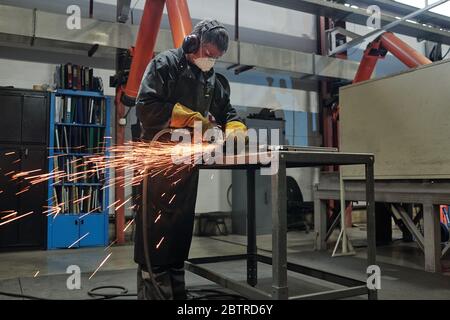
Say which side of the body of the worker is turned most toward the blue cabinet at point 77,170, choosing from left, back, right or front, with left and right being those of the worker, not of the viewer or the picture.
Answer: back

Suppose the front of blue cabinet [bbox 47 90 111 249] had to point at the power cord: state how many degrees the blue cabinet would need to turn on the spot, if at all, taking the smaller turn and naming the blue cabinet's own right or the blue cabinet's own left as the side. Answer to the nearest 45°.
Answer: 0° — it already faces it

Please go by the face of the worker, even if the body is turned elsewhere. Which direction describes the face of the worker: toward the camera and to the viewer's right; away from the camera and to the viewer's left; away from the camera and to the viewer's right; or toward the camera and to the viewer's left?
toward the camera and to the viewer's right

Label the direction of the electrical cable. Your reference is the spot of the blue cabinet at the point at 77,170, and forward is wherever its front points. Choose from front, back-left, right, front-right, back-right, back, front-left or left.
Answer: front

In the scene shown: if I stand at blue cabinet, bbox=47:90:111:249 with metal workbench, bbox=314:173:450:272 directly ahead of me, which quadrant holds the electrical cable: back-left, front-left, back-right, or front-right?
front-right

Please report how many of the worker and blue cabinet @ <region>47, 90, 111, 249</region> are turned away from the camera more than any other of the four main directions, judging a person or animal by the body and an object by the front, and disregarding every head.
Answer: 0

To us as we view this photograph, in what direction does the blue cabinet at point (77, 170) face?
facing the viewer

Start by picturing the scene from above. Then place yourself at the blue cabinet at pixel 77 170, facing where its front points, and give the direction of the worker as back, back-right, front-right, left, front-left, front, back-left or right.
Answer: front

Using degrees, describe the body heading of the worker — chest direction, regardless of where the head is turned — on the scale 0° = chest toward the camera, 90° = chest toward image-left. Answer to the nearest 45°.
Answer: approximately 315°
